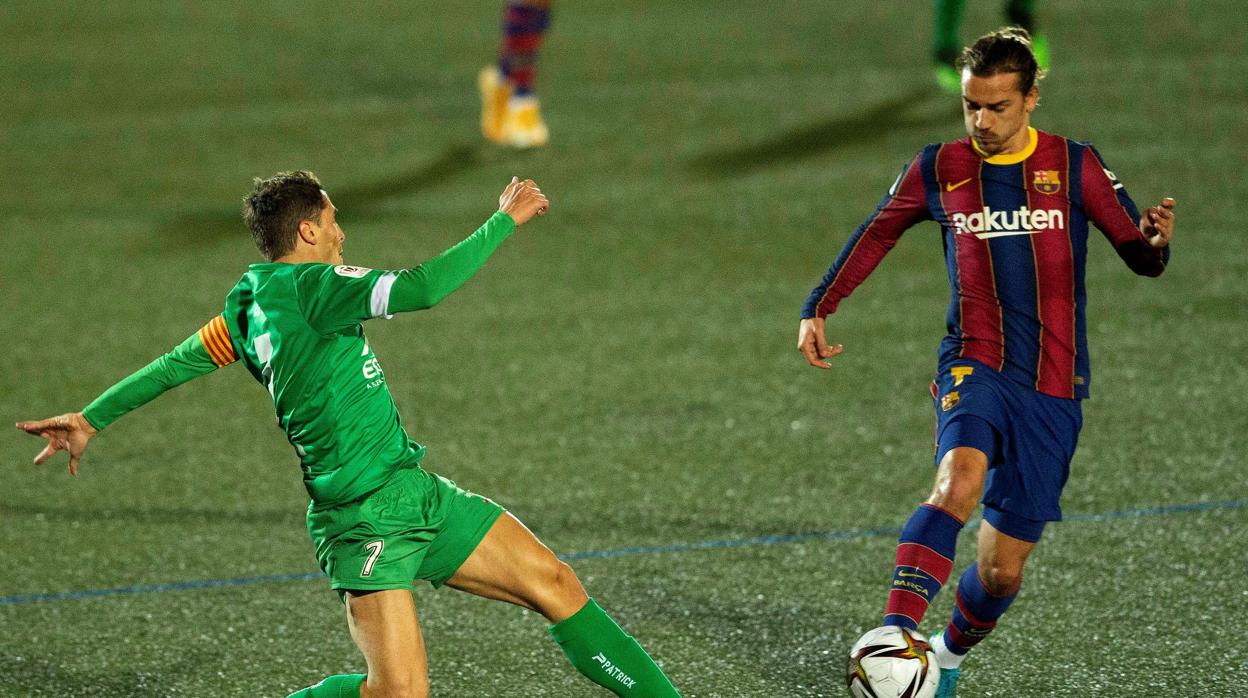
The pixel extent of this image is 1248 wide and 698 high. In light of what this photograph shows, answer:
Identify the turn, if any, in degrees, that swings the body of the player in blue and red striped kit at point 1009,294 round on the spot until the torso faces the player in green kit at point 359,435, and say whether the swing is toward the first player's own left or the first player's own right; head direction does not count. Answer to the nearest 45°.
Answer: approximately 45° to the first player's own right

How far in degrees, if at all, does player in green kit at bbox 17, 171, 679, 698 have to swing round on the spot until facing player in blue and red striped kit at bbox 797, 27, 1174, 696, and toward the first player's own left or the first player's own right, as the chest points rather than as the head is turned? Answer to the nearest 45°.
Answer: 0° — they already face them

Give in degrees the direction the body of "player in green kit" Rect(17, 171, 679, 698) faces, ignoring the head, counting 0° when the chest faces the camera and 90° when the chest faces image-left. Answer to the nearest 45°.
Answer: approximately 270°

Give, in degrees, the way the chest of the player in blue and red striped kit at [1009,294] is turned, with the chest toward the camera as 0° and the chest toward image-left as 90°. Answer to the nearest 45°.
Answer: approximately 0°

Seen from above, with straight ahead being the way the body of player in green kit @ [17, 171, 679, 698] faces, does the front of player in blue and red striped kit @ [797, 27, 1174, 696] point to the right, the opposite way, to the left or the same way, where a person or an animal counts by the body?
to the right

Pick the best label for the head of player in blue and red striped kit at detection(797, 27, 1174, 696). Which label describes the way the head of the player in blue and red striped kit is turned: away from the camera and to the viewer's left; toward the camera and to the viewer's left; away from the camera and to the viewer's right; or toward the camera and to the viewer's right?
toward the camera and to the viewer's left

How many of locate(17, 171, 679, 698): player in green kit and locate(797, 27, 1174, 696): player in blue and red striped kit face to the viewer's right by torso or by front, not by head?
1

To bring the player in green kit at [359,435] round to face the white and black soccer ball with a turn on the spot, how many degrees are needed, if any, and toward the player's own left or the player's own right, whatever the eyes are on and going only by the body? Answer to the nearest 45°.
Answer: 0° — they already face it
